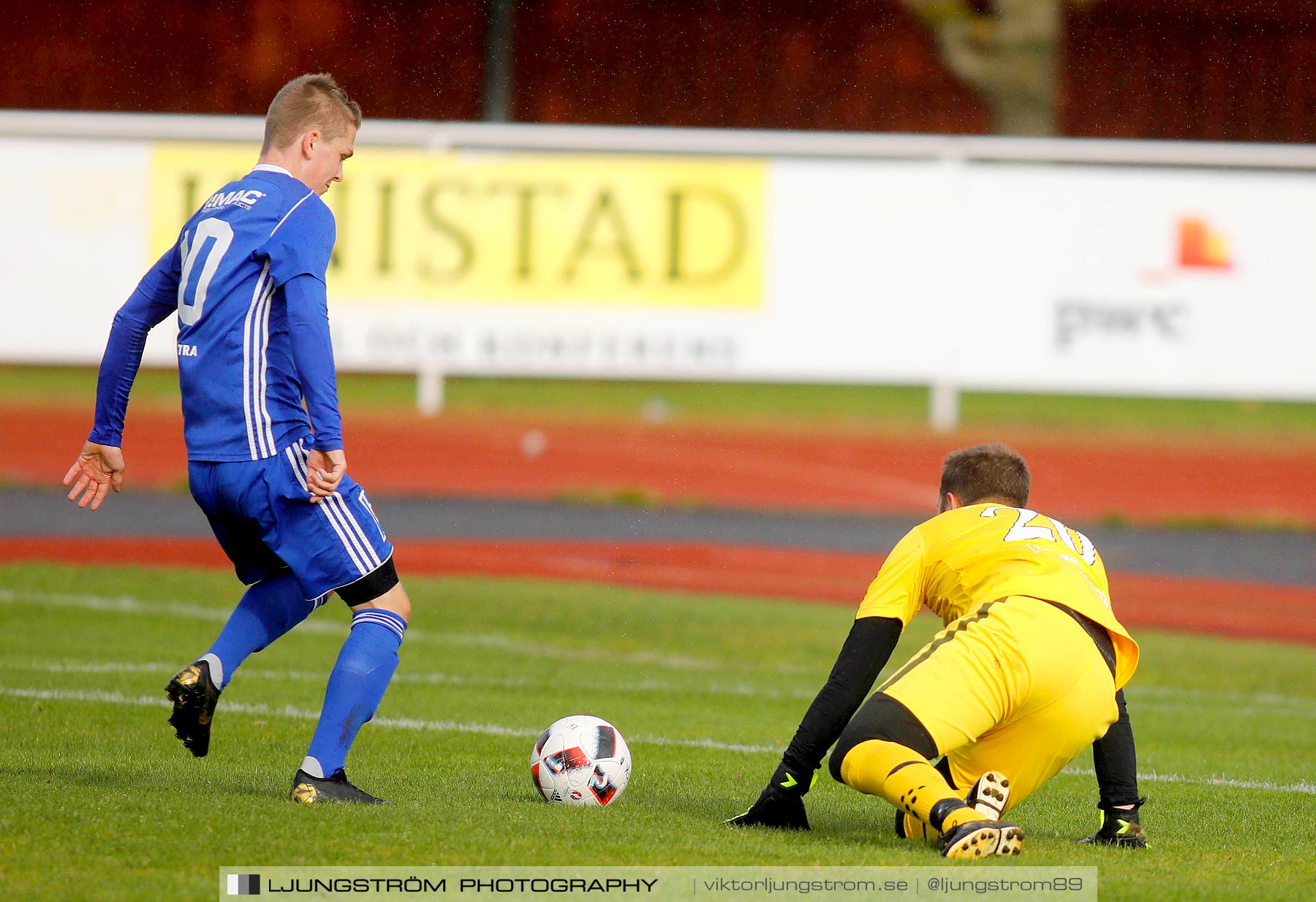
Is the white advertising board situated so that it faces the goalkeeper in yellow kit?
yes

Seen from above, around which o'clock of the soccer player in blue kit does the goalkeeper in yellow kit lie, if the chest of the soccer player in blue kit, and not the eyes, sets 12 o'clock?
The goalkeeper in yellow kit is roughly at 2 o'clock from the soccer player in blue kit.

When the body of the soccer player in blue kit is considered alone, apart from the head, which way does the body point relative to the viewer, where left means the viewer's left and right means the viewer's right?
facing away from the viewer and to the right of the viewer

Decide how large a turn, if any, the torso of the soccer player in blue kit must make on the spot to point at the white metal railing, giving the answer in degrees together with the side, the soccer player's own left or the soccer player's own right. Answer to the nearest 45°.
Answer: approximately 45° to the soccer player's own left

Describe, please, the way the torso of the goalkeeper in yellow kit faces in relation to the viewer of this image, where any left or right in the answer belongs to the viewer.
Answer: facing away from the viewer and to the left of the viewer
